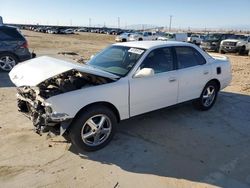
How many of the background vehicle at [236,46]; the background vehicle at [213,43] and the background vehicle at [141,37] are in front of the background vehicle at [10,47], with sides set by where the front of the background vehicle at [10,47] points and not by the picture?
0

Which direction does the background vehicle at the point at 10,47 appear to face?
to the viewer's left

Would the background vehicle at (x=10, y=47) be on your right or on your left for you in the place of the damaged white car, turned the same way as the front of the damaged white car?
on your right

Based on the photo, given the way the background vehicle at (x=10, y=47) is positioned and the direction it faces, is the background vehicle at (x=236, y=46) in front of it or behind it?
behind

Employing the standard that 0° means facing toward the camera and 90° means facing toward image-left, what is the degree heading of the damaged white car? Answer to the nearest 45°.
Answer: approximately 45°

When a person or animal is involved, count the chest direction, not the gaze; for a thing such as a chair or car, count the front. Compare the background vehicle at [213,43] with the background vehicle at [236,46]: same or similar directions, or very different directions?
same or similar directions

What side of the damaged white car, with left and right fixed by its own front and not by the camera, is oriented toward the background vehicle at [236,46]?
back

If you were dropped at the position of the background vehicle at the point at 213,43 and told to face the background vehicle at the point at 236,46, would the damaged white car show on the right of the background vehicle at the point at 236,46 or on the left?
right

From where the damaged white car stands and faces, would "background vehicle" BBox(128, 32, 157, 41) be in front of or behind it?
behind

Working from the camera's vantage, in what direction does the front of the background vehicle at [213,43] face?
facing the viewer and to the left of the viewer

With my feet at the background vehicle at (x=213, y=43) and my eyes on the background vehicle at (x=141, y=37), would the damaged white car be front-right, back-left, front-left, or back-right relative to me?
back-left

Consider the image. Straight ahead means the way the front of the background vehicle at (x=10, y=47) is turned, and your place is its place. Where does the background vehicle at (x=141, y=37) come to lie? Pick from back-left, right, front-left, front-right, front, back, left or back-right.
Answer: back-right

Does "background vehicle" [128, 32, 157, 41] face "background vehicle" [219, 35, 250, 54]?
no

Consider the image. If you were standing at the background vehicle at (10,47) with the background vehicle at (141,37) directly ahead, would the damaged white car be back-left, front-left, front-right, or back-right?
back-right

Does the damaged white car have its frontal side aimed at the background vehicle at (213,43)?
no
